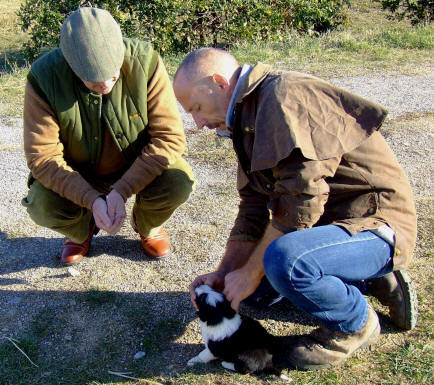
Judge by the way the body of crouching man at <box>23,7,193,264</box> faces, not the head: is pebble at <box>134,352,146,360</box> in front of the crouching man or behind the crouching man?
in front

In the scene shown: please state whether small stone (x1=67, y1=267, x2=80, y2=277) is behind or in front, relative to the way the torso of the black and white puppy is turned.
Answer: in front

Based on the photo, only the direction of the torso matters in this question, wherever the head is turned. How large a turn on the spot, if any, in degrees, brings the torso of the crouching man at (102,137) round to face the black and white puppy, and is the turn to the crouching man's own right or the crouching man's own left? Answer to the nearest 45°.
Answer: approximately 45° to the crouching man's own left

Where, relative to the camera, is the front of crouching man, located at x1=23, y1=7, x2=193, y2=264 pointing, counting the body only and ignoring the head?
toward the camera

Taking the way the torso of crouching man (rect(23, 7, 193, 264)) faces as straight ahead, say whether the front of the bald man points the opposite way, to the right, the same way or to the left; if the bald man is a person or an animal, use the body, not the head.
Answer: to the right

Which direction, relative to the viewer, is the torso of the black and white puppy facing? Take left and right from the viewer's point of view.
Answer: facing to the left of the viewer

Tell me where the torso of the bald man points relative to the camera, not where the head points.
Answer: to the viewer's left

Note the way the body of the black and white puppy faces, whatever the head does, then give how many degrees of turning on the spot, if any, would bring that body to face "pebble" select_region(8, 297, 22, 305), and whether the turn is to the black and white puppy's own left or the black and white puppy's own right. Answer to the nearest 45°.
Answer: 0° — it already faces it

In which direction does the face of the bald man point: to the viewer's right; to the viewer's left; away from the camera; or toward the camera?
to the viewer's left

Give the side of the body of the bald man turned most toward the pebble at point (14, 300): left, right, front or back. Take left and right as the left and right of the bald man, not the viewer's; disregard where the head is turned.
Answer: front
